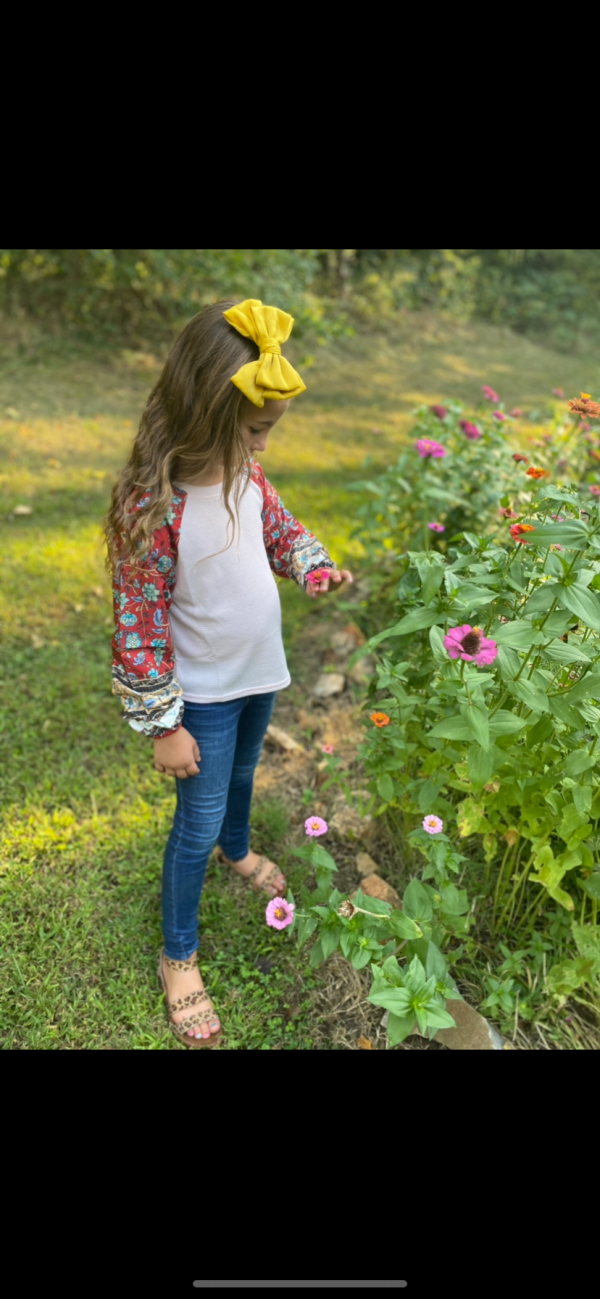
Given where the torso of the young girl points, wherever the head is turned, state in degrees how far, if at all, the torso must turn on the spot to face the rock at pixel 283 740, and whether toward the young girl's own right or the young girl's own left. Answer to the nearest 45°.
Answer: approximately 135° to the young girl's own left

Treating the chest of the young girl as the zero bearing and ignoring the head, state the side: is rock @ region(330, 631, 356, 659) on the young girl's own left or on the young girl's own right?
on the young girl's own left

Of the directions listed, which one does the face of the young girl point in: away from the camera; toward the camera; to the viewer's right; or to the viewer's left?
to the viewer's right

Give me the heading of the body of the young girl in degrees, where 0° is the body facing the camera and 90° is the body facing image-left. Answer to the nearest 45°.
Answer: approximately 315°
